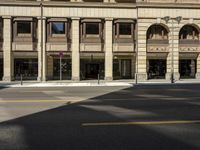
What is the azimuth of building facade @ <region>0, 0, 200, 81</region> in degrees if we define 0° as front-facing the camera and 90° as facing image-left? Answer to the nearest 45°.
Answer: approximately 0°
